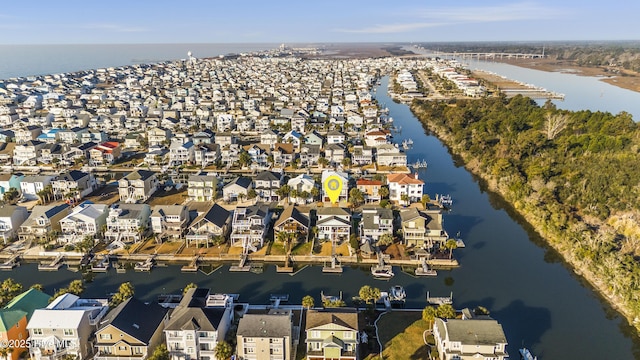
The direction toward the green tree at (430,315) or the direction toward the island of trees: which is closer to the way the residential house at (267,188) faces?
the green tree

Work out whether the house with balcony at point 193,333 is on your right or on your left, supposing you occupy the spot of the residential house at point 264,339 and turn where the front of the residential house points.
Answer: on your right

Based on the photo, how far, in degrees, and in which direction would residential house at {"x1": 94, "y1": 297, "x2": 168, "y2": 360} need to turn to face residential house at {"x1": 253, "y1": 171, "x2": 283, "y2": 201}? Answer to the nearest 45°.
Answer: approximately 135° to its left

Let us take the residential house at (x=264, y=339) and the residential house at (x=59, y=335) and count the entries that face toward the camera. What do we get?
2

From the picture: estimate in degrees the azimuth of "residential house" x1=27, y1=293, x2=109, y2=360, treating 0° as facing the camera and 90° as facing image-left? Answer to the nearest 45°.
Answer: approximately 0°

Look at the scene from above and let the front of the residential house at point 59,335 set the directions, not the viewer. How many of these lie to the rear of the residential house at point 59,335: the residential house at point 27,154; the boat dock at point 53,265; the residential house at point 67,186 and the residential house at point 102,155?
4

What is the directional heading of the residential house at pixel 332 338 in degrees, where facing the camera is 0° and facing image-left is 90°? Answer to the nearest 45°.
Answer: approximately 0°

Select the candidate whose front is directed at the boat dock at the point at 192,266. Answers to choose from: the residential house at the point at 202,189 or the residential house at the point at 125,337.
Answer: the residential house at the point at 202,189

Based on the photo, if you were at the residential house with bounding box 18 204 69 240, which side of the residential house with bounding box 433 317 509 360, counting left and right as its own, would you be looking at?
right

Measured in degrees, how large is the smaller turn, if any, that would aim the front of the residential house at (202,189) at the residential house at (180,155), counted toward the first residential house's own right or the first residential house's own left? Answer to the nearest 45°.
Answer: approximately 180°

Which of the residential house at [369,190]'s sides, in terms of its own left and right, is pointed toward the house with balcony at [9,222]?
right

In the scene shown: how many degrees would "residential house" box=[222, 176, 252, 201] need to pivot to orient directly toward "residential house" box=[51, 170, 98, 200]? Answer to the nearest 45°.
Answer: approximately 90° to its right
